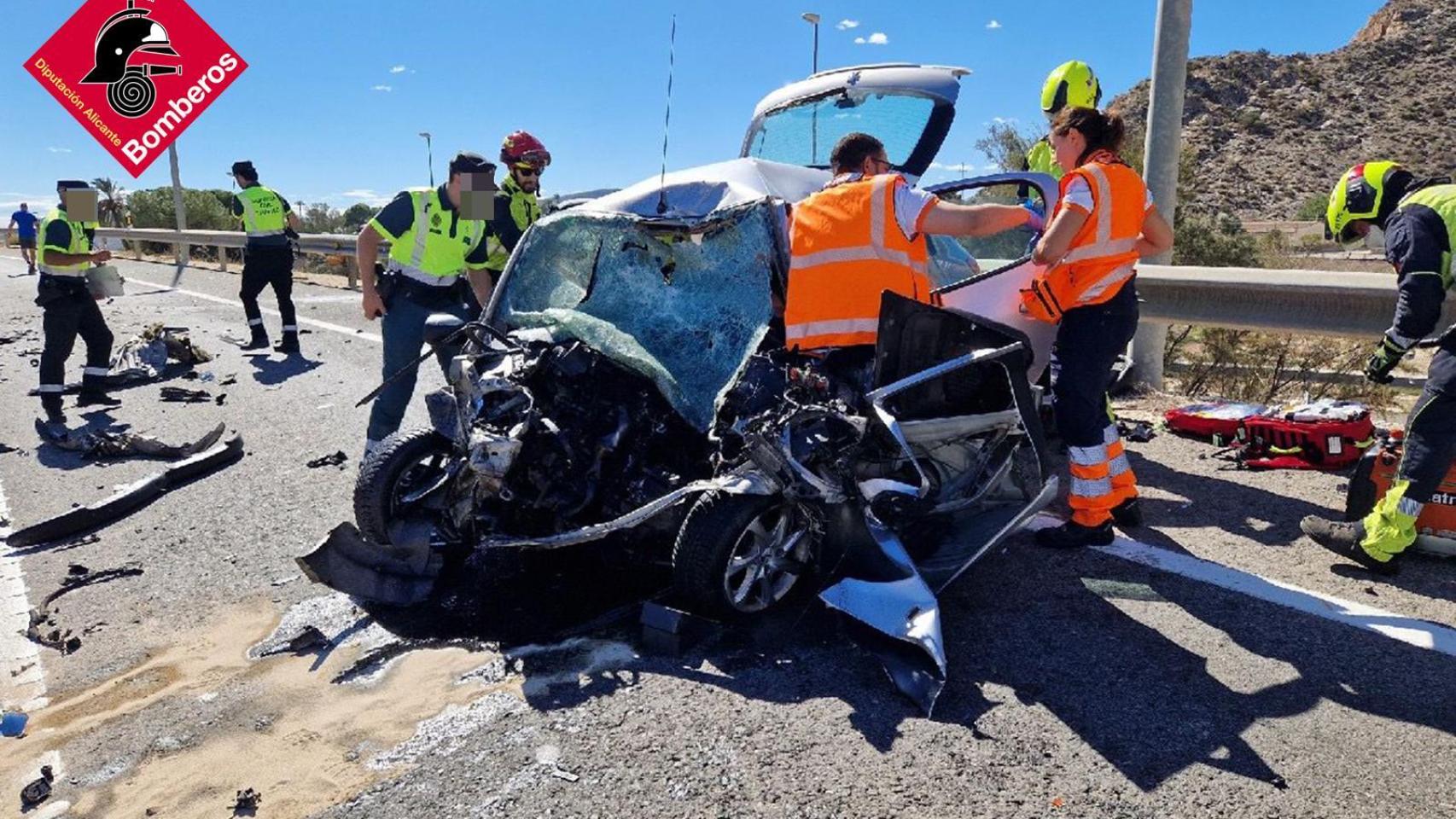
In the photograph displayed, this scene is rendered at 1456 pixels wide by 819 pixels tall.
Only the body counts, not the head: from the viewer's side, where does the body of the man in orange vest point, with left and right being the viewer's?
facing away from the viewer and to the right of the viewer

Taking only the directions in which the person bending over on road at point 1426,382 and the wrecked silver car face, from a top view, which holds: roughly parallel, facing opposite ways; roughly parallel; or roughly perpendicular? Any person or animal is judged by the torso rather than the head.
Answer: roughly perpendicular

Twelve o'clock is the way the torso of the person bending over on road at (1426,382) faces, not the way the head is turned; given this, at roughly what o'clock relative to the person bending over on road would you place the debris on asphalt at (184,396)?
The debris on asphalt is roughly at 12 o'clock from the person bending over on road.

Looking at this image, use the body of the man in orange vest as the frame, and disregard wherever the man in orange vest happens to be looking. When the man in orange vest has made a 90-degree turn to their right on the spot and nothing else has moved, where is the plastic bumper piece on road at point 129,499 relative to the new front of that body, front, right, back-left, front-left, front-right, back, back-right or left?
back-right

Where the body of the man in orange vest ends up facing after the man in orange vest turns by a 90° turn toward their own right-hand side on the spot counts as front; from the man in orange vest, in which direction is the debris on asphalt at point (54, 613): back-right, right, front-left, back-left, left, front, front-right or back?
back-right

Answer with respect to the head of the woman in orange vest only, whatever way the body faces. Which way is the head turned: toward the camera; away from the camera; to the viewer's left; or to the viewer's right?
to the viewer's left

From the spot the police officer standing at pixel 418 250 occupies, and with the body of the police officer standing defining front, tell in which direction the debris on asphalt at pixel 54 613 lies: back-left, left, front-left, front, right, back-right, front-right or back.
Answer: right

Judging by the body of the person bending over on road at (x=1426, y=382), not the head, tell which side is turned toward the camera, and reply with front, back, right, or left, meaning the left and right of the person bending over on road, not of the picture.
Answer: left

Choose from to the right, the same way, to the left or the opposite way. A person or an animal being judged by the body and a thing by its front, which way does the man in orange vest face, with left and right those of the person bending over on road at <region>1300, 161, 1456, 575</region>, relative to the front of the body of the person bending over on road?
to the right

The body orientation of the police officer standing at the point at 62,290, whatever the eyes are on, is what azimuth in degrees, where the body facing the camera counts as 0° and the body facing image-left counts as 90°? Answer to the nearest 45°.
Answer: approximately 315°

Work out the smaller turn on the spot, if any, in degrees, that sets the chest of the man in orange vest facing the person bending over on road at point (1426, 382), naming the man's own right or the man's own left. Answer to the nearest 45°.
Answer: approximately 45° to the man's own right

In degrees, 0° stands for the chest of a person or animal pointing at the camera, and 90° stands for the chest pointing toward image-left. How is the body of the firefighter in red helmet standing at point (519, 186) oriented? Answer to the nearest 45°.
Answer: approximately 315°
